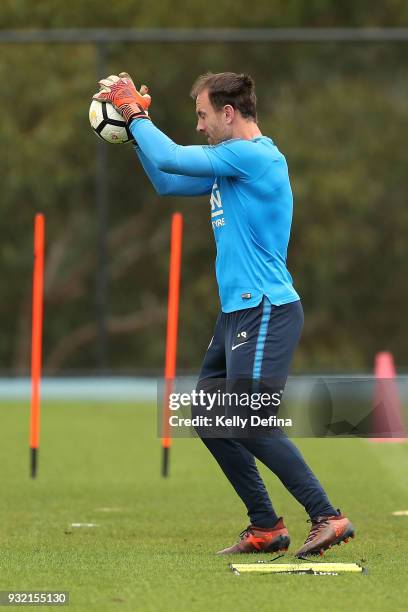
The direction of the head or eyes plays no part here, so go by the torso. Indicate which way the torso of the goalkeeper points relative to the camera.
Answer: to the viewer's left
